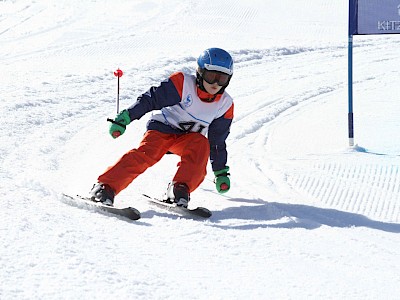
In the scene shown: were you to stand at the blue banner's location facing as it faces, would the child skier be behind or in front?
in front

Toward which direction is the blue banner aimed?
toward the camera

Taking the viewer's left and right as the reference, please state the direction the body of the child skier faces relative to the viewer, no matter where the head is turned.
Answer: facing the viewer and to the right of the viewer

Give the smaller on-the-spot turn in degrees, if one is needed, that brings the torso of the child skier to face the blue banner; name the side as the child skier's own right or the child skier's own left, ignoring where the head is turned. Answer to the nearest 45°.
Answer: approximately 90° to the child skier's own left

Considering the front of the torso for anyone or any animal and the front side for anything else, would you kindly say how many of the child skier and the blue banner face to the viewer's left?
0
